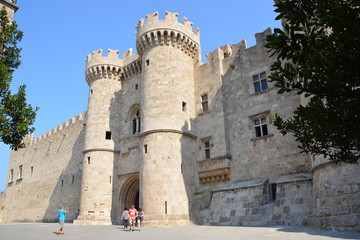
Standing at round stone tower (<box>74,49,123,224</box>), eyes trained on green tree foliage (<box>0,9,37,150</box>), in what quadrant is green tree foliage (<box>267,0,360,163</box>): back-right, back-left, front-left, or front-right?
front-left

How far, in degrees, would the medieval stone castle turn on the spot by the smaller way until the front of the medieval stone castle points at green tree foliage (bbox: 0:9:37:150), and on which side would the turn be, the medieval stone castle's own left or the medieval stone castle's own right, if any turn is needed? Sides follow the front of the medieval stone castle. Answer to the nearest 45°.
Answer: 0° — it already faces it

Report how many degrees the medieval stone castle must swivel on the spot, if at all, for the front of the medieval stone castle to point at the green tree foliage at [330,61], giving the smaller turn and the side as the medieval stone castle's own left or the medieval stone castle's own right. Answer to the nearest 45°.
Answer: approximately 45° to the medieval stone castle's own left

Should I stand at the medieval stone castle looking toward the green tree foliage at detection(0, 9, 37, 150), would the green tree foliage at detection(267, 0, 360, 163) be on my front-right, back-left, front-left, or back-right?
front-left

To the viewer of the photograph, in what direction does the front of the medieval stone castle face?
facing the viewer and to the left of the viewer
